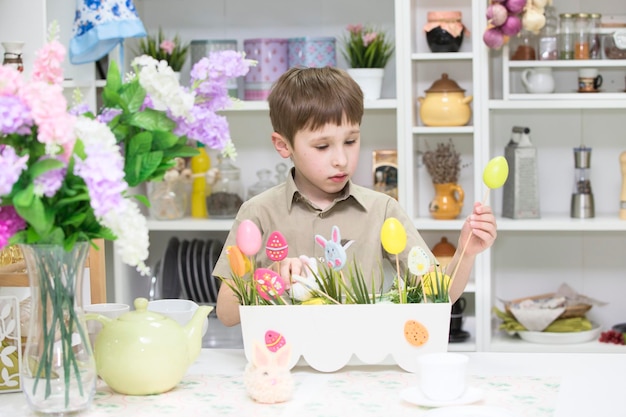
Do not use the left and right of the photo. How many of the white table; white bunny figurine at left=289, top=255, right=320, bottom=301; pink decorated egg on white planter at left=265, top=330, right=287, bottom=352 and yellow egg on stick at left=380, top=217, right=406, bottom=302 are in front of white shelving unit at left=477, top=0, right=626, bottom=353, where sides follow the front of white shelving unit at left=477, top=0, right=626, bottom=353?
4

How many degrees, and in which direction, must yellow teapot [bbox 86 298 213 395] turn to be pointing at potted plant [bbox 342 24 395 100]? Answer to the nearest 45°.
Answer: approximately 45° to its left

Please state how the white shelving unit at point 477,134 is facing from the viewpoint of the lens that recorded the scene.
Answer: facing the viewer

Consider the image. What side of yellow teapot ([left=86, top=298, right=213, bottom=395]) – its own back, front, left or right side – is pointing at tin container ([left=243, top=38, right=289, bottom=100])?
left

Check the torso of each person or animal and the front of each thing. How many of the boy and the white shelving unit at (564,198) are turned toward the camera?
2

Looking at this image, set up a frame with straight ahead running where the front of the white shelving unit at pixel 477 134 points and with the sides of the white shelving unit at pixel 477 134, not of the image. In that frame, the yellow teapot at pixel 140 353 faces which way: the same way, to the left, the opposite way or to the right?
to the left

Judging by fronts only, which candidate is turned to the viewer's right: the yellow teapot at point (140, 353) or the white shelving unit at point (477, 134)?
the yellow teapot

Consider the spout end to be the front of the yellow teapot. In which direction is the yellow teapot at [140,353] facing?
to the viewer's right

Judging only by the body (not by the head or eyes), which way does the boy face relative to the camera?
toward the camera

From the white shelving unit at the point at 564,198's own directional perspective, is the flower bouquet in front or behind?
in front

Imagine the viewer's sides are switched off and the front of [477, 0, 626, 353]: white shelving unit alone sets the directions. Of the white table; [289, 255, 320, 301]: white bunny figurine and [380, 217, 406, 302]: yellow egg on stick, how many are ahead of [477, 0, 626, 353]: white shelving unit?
3

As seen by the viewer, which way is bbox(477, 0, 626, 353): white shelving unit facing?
toward the camera

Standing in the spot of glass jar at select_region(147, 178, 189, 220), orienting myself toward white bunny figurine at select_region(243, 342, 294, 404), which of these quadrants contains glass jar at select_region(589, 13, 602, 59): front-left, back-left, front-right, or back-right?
front-left

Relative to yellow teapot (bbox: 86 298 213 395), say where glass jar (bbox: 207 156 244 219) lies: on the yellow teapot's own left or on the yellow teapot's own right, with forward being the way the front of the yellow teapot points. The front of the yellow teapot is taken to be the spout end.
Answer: on the yellow teapot's own left
